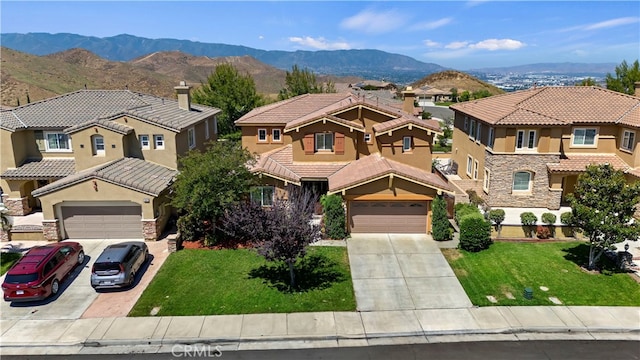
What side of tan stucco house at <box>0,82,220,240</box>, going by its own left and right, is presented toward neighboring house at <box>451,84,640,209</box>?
left

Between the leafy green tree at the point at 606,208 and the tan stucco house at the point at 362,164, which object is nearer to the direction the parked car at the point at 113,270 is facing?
the tan stucco house

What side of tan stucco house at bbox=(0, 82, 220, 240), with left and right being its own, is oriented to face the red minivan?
front

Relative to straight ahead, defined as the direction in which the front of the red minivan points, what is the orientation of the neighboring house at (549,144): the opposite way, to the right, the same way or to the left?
the opposite way

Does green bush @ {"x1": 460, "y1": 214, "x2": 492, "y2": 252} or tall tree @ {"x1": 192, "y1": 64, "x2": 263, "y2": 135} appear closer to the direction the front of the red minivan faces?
the tall tree

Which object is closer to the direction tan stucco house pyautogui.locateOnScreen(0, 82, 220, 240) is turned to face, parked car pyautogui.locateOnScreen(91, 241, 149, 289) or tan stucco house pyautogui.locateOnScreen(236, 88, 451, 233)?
the parked car

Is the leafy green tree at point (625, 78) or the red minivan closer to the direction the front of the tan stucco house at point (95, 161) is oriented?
the red minivan

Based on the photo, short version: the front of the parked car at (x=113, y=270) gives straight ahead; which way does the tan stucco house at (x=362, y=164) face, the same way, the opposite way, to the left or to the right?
the opposite way

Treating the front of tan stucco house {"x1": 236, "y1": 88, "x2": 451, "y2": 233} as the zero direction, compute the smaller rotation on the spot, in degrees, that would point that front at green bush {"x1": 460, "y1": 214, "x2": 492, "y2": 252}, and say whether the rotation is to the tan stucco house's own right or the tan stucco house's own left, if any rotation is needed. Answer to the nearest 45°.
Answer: approximately 45° to the tan stucco house's own left

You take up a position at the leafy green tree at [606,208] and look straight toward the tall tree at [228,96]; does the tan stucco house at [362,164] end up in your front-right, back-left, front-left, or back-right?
front-left

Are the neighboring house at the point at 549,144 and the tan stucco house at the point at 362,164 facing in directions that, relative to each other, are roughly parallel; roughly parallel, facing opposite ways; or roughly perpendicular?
roughly parallel

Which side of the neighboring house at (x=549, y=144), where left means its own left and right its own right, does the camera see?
front

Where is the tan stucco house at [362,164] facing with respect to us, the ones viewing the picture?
facing the viewer

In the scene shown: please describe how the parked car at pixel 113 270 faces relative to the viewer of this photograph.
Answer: facing away from the viewer and to the right of the viewer
